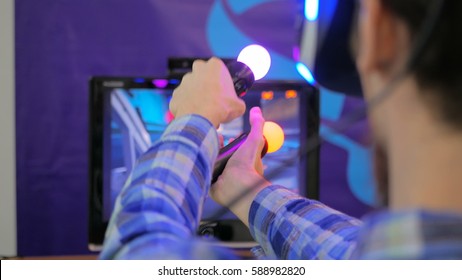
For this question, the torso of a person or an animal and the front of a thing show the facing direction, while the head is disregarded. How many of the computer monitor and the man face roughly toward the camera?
1

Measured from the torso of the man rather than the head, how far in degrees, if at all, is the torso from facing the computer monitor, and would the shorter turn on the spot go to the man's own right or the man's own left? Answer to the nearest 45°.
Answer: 0° — they already face it

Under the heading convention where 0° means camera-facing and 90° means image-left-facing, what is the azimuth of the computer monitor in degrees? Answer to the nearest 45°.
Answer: approximately 0°

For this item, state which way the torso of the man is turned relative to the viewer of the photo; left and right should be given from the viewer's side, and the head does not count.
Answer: facing away from the viewer and to the left of the viewer

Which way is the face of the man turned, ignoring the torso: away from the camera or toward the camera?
away from the camera
